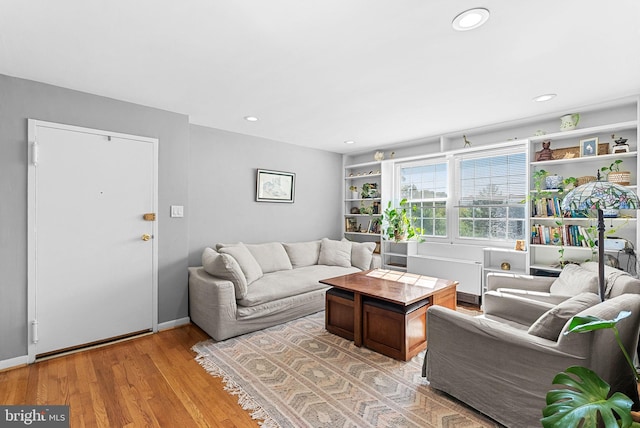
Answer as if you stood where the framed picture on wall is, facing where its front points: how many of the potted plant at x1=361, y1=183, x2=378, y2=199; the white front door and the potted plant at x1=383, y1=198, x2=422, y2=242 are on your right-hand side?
1

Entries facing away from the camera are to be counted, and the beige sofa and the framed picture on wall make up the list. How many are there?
0

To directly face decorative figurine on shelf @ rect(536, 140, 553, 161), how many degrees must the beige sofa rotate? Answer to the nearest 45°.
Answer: approximately 45° to its left

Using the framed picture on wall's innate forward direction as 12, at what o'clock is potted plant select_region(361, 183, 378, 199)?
The potted plant is roughly at 10 o'clock from the framed picture on wall.

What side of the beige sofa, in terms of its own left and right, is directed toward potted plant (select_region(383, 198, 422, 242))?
left

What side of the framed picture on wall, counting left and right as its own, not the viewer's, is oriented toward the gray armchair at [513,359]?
front

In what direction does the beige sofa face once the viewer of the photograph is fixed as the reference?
facing the viewer and to the right of the viewer

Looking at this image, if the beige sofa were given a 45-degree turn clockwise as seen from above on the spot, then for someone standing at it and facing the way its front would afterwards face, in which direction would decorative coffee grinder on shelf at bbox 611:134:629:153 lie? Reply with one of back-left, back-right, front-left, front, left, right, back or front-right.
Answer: left

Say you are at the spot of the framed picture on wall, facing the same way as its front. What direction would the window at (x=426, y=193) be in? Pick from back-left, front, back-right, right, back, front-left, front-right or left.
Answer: front-left

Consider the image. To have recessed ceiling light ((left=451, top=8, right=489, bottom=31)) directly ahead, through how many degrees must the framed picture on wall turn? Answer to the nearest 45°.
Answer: approximately 45° to its right

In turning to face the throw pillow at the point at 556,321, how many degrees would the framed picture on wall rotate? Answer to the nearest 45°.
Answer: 0° — it already faces it
